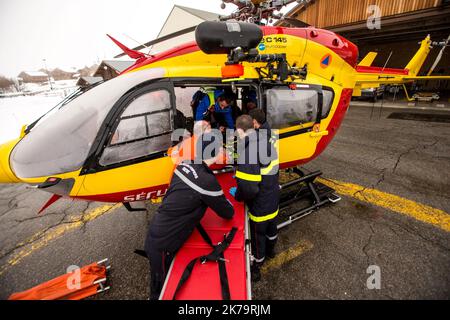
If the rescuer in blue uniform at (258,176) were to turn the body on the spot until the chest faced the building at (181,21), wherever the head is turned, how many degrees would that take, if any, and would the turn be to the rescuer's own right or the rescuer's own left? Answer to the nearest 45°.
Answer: approximately 45° to the rescuer's own right

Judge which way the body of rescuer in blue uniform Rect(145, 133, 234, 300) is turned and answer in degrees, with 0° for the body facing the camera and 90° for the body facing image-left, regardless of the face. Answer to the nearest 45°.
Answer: approximately 225°

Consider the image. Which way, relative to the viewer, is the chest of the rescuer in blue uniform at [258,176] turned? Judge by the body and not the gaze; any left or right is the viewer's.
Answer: facing away from the viewer and to the left of the viewer

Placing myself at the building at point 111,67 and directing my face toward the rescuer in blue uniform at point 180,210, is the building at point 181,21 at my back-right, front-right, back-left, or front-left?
front-left

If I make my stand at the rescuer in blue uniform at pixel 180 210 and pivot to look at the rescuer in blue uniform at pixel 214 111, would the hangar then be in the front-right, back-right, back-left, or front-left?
front-right

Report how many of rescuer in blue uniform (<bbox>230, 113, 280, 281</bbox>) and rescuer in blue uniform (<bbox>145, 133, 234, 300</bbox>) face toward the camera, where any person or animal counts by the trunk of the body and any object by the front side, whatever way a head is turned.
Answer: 0

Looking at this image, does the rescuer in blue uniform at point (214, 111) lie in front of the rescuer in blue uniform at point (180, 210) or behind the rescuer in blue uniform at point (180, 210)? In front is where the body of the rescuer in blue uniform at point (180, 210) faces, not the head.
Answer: in front

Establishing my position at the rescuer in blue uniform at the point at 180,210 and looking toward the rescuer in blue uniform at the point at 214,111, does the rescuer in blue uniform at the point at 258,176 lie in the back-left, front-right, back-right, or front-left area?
front-right

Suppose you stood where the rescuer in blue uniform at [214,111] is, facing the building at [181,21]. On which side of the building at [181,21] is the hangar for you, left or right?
right

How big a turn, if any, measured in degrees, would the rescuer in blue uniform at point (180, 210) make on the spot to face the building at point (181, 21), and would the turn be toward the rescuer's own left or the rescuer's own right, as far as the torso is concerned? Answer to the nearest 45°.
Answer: approximately 45° to the rescuer's own left

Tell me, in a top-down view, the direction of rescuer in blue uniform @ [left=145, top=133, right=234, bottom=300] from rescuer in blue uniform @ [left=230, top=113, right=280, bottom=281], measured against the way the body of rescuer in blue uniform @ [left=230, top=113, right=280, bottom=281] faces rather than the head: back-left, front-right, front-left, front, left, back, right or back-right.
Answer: left
